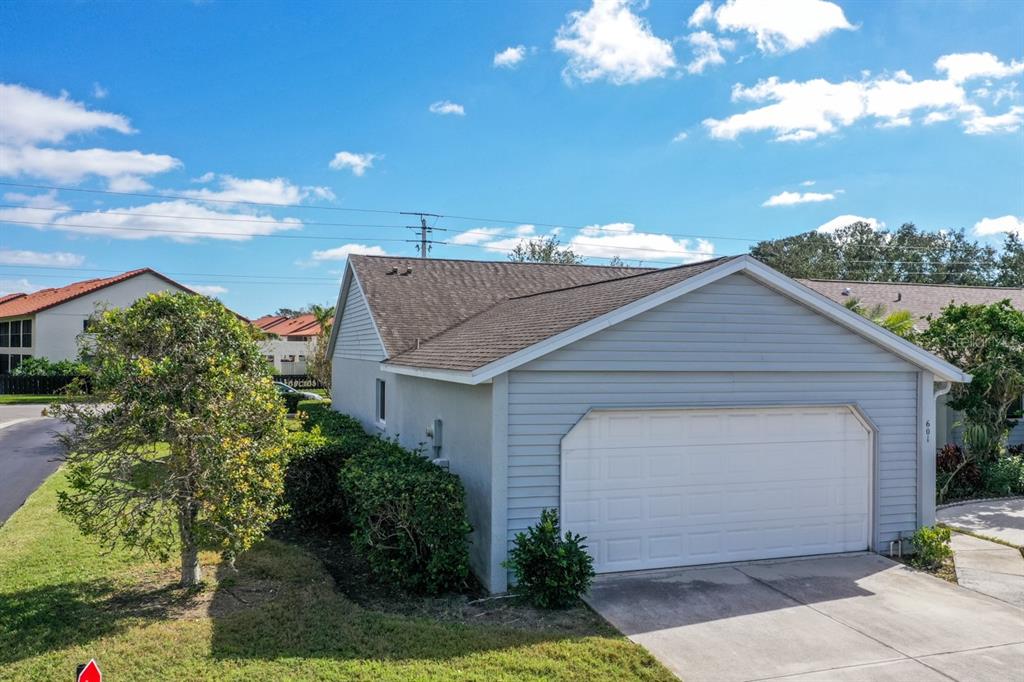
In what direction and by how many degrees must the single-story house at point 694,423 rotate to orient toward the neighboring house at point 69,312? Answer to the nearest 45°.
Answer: approximately 180°

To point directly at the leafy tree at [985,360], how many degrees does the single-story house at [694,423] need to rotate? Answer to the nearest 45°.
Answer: approximately 90° to its left

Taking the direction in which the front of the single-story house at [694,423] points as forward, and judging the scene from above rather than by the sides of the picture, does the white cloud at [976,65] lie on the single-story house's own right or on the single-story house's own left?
on the single-story house's own left

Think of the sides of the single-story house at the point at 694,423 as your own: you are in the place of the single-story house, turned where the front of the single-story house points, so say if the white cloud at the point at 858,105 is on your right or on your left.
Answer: on your left

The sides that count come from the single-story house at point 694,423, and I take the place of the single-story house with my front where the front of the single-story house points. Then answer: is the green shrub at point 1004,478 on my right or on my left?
on my left

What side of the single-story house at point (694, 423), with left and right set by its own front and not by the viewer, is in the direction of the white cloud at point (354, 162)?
back

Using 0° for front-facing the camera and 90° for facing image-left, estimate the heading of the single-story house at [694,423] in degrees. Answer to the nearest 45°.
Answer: approximately 315°

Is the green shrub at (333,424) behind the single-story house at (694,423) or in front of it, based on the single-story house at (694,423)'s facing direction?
behind

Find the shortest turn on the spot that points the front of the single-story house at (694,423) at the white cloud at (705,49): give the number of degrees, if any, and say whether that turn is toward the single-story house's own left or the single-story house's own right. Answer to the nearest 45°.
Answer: approximately 135° to the single-story house's own left
